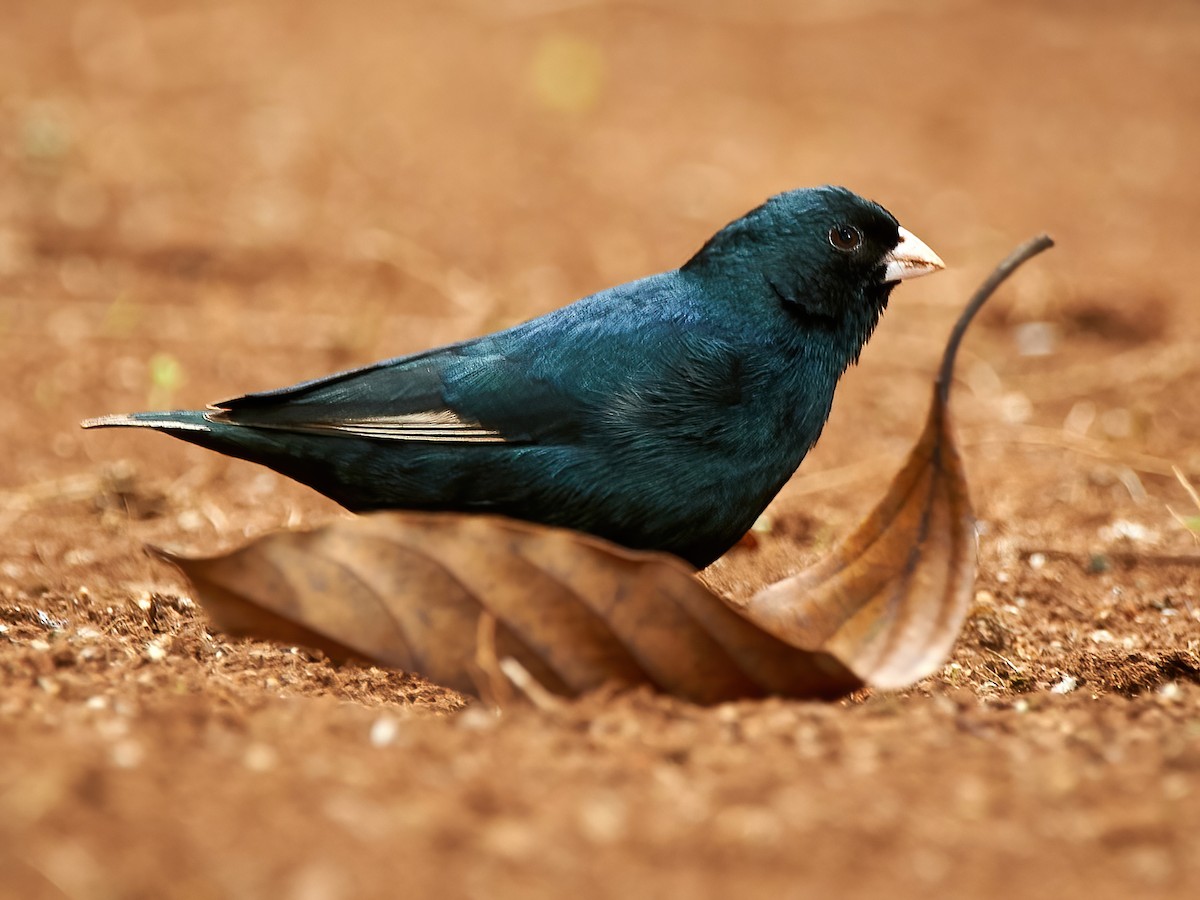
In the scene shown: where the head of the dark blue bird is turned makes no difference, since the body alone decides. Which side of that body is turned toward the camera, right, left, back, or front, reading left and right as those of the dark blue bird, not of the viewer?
right

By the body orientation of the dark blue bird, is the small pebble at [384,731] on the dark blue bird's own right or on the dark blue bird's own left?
on the dark blue bird's own right

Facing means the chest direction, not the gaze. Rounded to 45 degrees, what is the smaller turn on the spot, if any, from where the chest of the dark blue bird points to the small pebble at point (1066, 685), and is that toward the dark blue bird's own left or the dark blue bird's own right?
approximately 45° to the dark blue bird's own right
